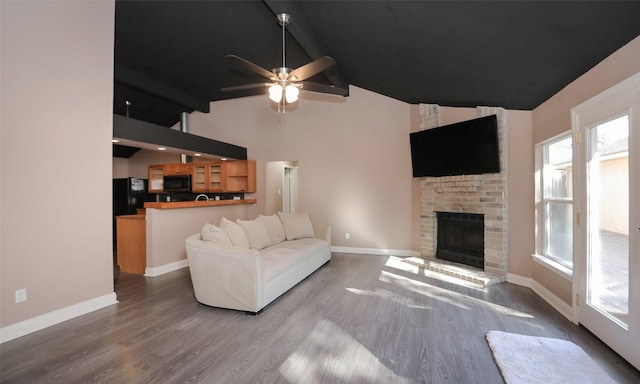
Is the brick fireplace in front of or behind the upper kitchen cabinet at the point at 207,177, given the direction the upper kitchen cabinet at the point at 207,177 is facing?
in front

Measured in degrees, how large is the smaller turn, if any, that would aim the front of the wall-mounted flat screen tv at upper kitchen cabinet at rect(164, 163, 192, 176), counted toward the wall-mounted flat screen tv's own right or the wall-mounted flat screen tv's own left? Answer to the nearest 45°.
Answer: approximately 45° to the wall-mounted flat screen tv's own right

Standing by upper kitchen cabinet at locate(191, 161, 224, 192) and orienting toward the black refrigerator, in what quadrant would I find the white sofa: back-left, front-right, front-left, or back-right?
back-left

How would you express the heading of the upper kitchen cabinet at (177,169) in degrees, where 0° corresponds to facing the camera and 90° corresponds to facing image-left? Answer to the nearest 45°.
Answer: approximately 0°

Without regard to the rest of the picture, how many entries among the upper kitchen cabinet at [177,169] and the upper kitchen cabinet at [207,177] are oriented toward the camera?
2

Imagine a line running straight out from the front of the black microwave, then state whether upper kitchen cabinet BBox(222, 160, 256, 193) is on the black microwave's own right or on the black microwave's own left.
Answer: on the black microwave's own left

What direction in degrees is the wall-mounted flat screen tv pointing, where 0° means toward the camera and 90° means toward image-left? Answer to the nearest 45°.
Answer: approximately 45°

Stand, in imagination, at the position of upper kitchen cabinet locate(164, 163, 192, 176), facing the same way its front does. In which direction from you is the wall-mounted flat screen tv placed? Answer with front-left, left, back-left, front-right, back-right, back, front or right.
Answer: front-left

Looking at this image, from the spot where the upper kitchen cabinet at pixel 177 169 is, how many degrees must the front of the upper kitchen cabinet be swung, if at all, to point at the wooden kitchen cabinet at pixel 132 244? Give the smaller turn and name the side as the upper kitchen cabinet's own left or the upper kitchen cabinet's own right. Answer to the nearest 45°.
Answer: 0° — it already faces it

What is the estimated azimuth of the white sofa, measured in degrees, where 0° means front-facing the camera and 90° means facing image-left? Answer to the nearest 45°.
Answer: approximately 315°

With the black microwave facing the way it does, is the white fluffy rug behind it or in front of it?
in front

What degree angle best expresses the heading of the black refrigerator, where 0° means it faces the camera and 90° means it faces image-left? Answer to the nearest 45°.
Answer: approximately 315°
